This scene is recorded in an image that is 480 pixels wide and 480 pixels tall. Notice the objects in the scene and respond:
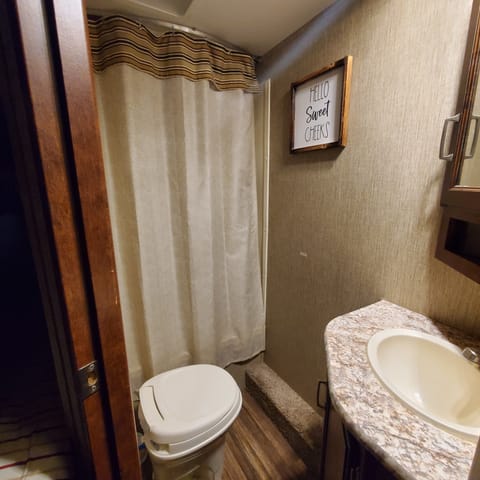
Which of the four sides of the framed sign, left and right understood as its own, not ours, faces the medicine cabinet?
left

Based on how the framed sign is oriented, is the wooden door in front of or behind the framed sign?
in front

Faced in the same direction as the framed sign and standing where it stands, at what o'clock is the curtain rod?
The curtain rod is roughly at 1 o'clock from the framed sign.

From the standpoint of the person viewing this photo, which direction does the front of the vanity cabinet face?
facing to the left of the viewer

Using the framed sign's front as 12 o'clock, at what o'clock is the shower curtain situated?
The shower curtain is roughly at 1 o'clock from the framed sign.
